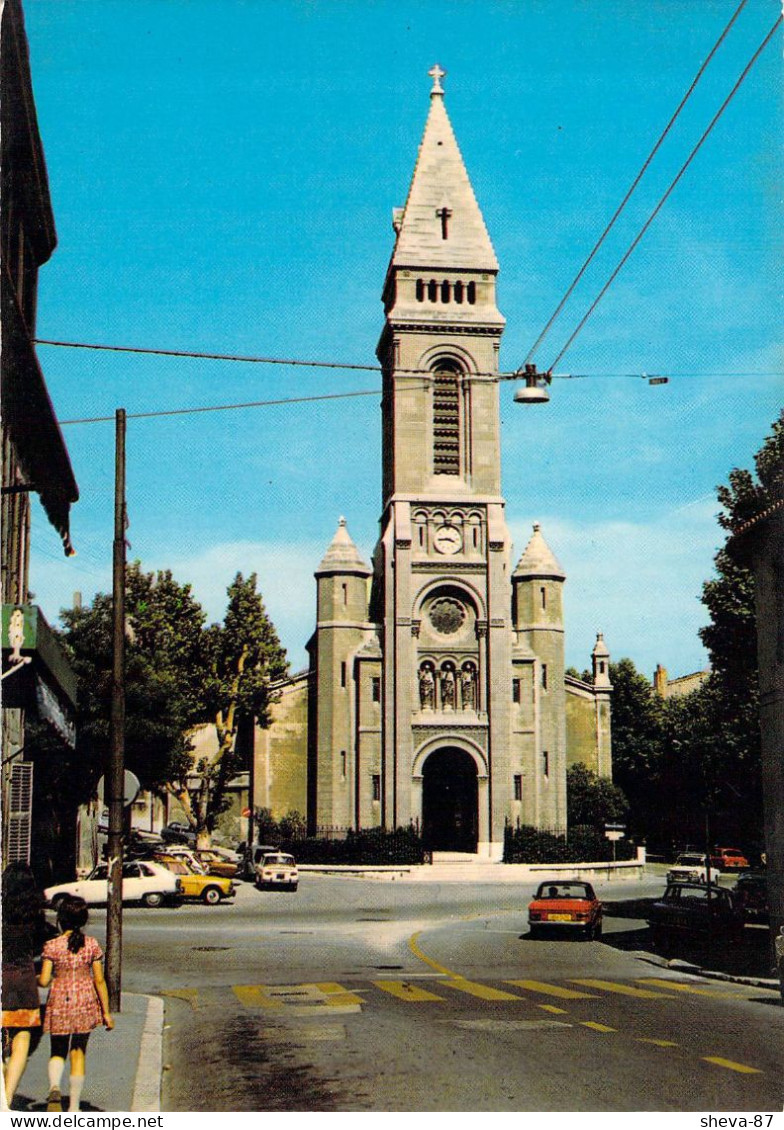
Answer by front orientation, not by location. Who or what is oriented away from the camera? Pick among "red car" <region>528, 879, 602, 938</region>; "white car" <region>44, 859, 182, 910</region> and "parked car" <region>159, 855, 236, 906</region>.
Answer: the red car

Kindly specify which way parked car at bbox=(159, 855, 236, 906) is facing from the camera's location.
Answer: facing to the right of the viewer

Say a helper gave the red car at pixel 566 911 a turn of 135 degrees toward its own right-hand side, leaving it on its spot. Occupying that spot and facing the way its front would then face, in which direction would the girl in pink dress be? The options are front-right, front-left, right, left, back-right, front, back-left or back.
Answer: front-right

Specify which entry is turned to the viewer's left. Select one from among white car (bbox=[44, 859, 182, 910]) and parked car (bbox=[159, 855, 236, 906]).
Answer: the white car

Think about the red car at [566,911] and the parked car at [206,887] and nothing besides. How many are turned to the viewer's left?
0

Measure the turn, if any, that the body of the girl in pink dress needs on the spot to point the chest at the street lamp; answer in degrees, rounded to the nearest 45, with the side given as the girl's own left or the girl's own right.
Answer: approximately 45° to the girl's own right

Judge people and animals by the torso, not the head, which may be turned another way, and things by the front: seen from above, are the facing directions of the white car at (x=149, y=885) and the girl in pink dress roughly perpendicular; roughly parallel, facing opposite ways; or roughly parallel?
roughly perpendicular

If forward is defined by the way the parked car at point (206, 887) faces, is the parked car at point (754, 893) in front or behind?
in front

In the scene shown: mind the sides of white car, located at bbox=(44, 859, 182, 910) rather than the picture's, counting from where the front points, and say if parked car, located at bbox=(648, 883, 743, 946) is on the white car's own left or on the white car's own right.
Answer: on the white car's own left

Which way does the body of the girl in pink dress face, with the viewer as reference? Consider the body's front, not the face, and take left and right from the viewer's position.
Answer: facing away from the viewer

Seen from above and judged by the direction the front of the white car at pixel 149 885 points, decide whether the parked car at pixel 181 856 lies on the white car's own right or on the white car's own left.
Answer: on the white car's own right

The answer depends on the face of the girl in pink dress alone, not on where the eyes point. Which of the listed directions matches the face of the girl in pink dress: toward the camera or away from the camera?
away from the camera

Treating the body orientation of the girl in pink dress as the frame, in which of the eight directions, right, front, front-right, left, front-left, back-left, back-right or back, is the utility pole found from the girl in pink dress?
front

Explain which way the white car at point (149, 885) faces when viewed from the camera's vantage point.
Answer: facing to the left of the viewer
